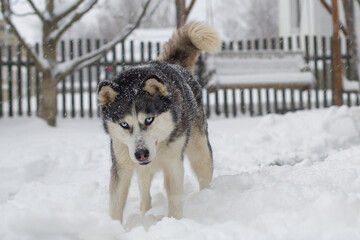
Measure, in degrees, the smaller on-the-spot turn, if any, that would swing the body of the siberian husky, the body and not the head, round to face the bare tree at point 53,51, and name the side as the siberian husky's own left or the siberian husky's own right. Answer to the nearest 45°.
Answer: approximately 135° to the siberian husky's own right

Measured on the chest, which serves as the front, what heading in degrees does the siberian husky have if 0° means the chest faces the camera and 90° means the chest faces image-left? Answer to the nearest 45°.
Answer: approximately 45°
